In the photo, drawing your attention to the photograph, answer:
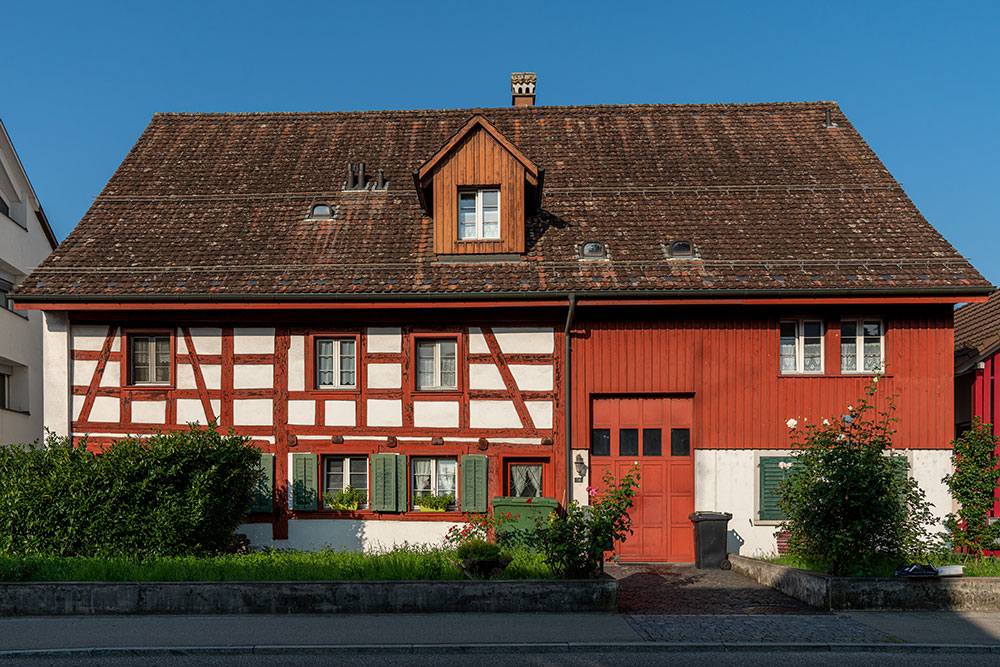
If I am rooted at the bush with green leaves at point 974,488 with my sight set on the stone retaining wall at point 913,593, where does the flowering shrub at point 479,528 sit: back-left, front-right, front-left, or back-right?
front-right

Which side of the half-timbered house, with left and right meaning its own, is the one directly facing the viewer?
front

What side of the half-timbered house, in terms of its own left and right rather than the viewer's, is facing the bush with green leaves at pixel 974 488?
left

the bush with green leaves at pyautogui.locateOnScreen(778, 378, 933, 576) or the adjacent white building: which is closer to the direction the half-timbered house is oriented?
the bush with green leaves

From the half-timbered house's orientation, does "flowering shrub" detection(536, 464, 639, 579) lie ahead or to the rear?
ahead

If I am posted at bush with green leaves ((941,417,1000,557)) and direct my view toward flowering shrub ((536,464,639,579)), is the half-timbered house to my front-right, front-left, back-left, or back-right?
front-right

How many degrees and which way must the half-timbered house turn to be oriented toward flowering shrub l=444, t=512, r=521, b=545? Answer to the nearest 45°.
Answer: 0° — it already faces it

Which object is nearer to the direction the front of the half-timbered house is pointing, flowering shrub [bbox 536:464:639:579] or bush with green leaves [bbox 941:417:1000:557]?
the flowering shrub

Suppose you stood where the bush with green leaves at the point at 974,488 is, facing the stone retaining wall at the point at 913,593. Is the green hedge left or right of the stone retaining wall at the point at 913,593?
right

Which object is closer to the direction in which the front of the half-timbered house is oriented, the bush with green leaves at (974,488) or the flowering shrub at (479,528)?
the flowering shrub
